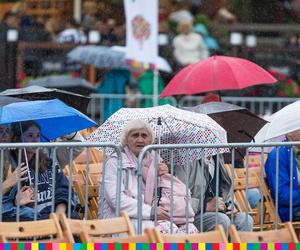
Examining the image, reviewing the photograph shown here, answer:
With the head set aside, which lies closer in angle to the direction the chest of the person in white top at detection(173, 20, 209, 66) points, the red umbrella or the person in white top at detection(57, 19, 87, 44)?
the red umbrella

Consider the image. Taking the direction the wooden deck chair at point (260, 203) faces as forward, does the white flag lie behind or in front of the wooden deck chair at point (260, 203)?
behind

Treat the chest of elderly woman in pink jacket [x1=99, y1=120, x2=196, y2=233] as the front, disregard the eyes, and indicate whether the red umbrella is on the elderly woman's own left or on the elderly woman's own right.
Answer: on the elderly woman's own left

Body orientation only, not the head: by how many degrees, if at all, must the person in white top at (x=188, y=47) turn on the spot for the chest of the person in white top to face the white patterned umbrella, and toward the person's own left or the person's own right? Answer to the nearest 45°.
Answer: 0° — they already face it

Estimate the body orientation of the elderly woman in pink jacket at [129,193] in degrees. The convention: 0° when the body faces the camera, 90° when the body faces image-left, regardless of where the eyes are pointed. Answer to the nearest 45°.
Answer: approximately 315°

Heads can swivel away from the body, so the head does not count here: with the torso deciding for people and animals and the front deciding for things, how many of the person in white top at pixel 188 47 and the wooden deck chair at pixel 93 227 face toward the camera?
2

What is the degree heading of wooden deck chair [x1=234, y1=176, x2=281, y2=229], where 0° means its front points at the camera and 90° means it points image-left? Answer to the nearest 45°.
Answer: approximately 315°
